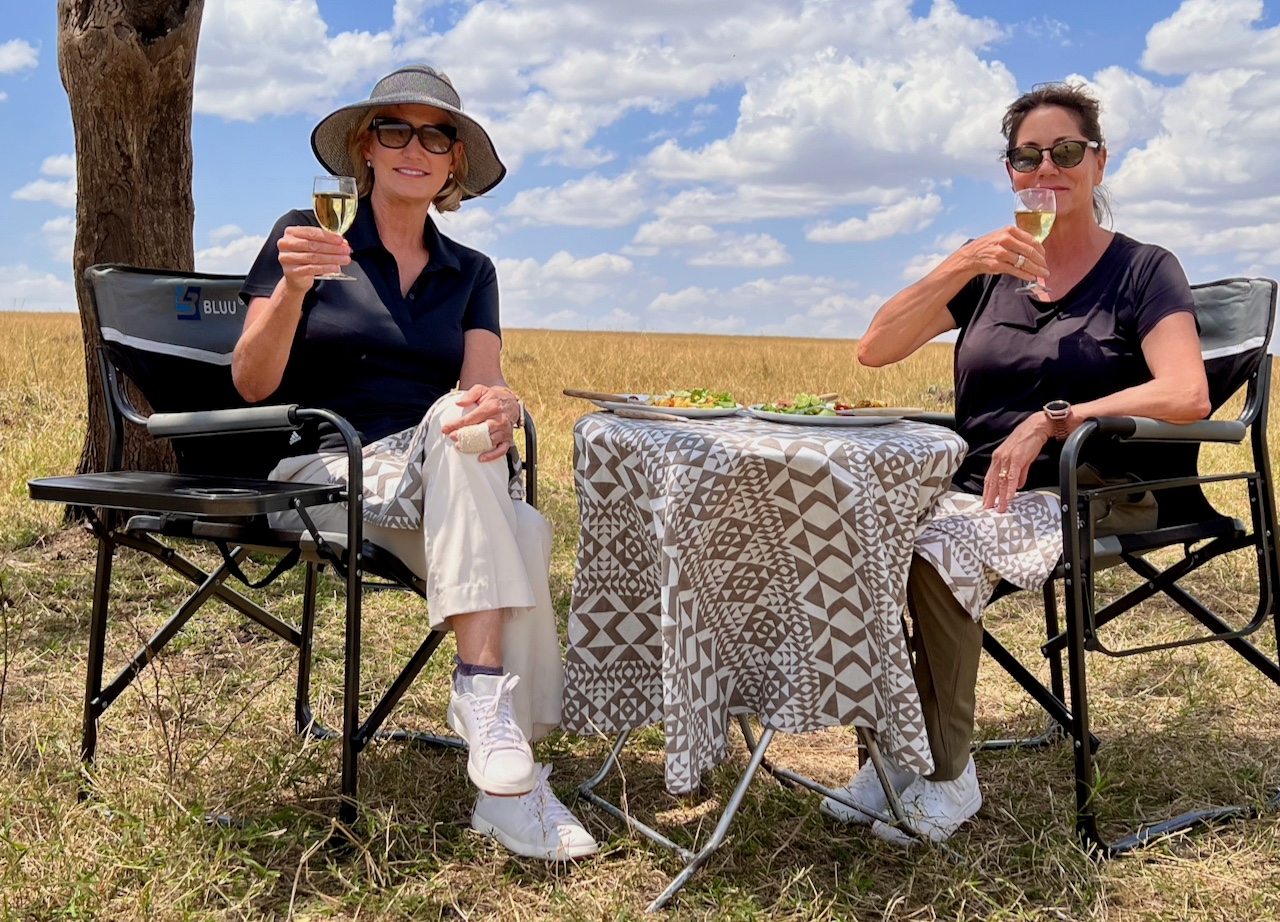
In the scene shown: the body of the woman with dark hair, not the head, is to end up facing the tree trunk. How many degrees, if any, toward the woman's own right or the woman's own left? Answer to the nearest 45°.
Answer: approximately 45° to the woman's own right

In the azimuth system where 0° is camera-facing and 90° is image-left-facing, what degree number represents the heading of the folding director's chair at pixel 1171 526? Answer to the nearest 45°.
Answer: approximately 45°

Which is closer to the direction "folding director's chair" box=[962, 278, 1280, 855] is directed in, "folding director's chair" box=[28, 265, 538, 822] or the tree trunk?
the folding director's chair

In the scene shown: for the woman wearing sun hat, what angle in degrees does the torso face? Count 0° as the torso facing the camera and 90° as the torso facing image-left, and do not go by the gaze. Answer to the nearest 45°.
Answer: approximately 315°

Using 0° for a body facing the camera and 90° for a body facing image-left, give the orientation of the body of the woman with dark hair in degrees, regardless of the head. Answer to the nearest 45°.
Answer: approximately 45°

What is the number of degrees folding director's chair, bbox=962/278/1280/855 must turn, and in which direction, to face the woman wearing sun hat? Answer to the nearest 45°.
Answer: approximately 45° to its right
